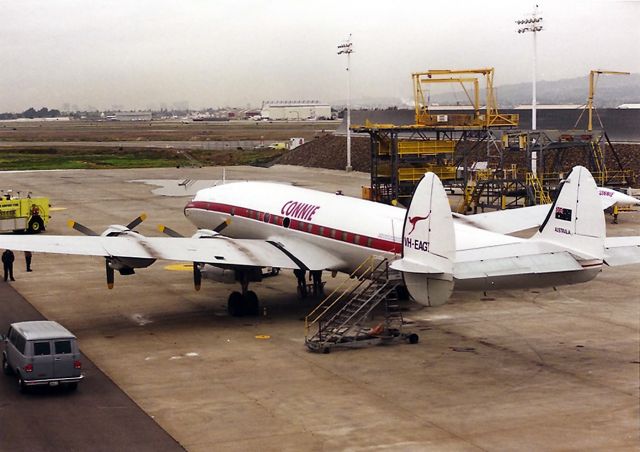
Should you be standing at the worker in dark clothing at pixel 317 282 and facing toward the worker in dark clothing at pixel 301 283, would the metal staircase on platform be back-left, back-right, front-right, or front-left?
back-left

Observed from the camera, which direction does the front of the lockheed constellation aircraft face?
facing away from the viewer and to the left of the viewer

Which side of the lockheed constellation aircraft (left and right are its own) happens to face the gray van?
left

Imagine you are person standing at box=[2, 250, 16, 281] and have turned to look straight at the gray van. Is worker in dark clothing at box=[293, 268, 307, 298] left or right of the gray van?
left

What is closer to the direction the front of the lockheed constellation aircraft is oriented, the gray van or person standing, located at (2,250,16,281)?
the person standing

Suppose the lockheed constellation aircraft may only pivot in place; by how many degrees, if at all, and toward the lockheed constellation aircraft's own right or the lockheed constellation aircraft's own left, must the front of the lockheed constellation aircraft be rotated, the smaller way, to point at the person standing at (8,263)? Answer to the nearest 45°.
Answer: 0° — it already faces them
